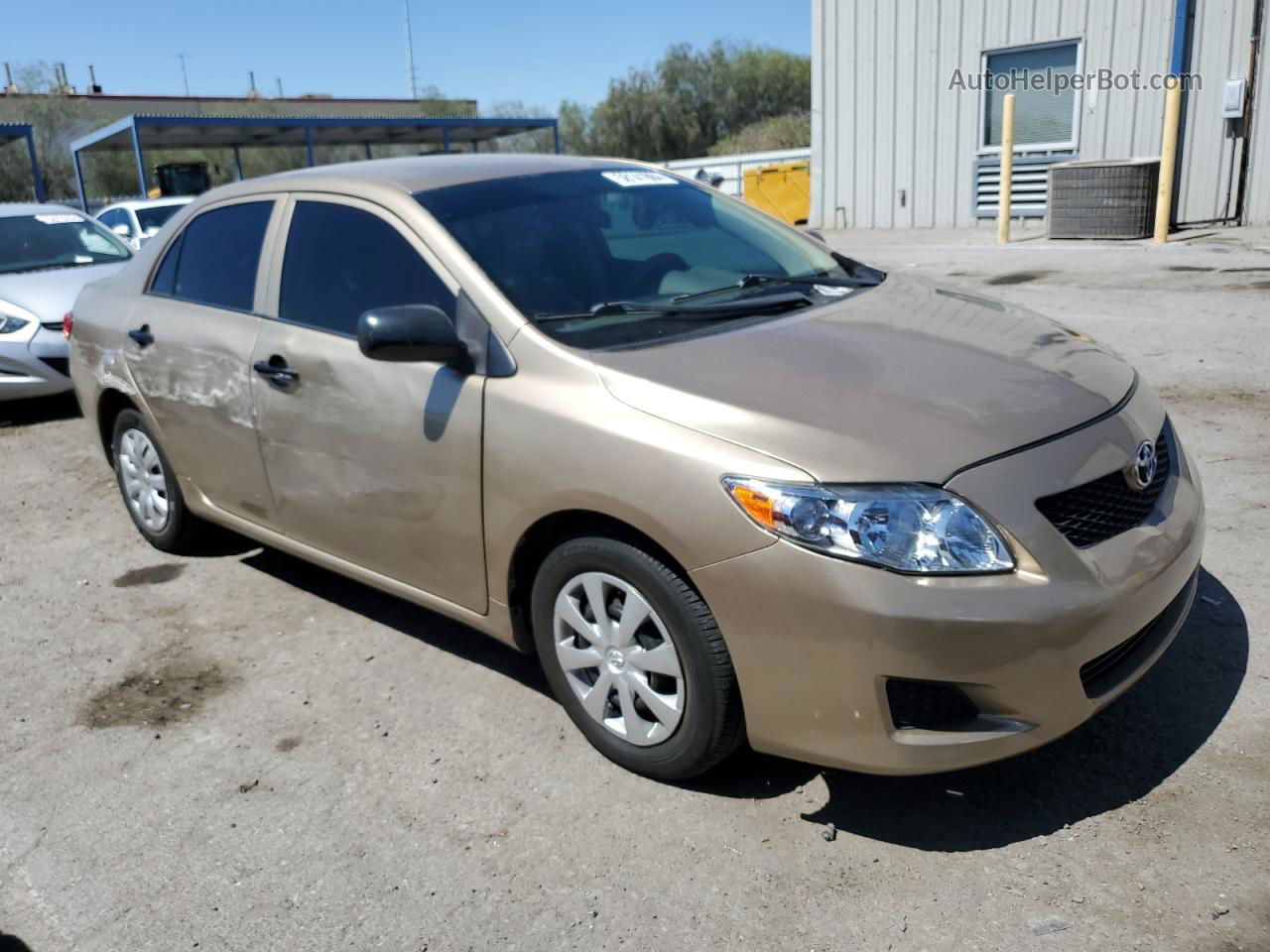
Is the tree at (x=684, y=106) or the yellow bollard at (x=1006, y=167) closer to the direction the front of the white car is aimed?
the yellow bollard

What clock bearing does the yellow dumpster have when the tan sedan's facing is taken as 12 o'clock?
The yellow dumpster is roughly at 8 o'clock from the tan sedan.

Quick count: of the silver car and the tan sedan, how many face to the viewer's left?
0

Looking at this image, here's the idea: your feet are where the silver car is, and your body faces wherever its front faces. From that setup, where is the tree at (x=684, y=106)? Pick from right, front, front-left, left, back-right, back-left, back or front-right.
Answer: left

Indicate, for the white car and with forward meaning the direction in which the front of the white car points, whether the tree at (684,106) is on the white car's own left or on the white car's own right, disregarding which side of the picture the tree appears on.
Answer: on the white car's own left

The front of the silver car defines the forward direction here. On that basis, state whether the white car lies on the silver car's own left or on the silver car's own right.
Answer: on the silver car's own left

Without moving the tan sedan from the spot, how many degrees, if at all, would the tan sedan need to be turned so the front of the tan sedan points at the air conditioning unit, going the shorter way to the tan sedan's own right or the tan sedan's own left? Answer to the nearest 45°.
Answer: approximately 90° to the tan sedan's own left

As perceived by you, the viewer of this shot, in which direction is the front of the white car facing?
facing the viewer and to the right of the viewer

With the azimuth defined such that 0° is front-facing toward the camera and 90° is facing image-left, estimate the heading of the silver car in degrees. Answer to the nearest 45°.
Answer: approximately 315°
